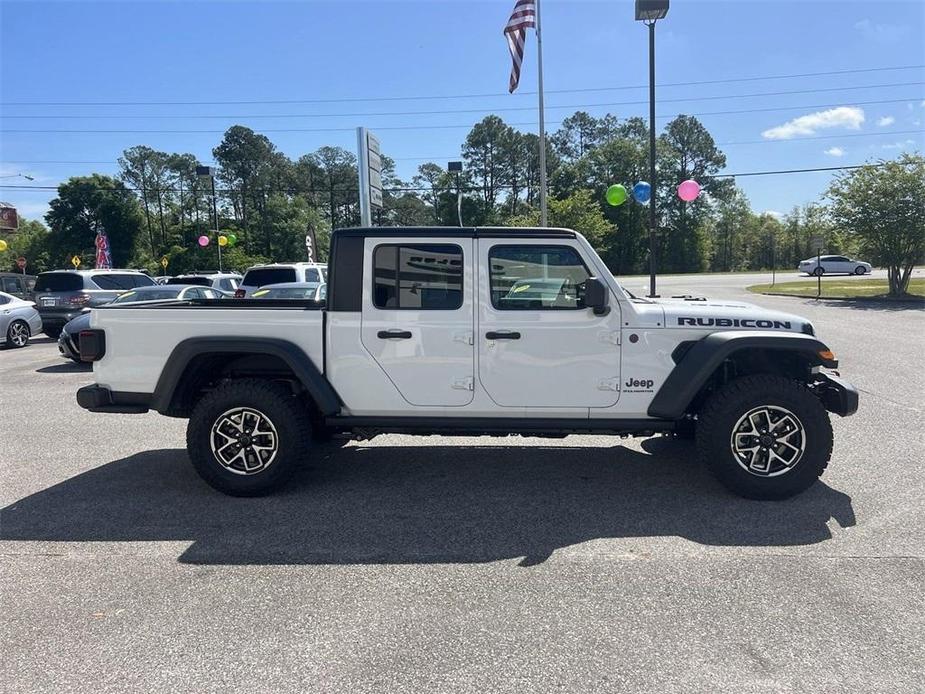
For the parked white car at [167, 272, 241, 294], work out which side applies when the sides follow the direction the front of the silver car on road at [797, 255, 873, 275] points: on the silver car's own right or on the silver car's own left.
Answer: on the silver car's own right

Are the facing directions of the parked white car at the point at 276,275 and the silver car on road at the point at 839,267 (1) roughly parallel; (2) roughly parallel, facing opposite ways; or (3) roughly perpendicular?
roughly perpendicular

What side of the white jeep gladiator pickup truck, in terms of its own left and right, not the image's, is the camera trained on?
right

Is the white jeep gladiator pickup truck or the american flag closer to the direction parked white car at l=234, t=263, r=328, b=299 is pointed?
the american flag

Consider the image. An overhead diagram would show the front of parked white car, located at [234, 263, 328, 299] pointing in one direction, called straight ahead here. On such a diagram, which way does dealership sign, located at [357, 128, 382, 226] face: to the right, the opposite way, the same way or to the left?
to the right

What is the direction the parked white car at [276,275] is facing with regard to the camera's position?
facing away from the viewer and to the right of the viewer

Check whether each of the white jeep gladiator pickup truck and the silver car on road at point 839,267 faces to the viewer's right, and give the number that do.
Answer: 2

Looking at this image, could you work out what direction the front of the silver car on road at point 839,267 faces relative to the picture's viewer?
facing to the right of the viewer

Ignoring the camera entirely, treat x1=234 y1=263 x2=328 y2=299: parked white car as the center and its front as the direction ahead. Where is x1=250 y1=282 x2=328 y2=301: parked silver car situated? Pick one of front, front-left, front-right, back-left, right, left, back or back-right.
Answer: back-right
